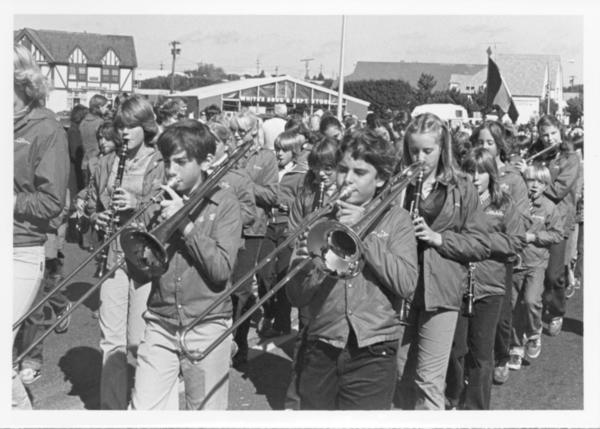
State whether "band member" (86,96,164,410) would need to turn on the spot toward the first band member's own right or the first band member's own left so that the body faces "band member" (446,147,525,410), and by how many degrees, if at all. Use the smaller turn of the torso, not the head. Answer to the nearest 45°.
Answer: approximately 135° to the first band member's own left

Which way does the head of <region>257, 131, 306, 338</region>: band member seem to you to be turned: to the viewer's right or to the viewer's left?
to the viewer's left

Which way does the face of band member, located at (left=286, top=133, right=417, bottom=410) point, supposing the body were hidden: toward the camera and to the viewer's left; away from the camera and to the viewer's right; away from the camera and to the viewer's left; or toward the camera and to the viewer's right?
toward the camera and to the viewer's left

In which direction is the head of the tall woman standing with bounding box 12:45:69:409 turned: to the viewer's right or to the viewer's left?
to the viewer's left

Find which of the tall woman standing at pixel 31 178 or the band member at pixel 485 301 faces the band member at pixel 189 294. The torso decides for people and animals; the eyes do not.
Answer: the band member at pixel 485 301

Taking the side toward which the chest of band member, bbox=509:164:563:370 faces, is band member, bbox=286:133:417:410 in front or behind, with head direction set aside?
in front

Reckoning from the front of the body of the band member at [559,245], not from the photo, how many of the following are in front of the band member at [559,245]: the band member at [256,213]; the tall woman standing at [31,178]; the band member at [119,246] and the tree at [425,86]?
3

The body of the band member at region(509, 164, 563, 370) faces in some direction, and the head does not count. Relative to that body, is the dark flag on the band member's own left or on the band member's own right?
on the band member's own right

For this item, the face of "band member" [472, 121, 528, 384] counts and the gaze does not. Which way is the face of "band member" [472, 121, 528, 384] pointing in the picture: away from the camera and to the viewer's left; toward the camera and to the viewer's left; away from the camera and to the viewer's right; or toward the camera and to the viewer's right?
toward the camera and to the viewer's left

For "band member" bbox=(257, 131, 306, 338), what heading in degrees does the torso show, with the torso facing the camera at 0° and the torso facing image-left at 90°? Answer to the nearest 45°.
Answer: approximately 45°

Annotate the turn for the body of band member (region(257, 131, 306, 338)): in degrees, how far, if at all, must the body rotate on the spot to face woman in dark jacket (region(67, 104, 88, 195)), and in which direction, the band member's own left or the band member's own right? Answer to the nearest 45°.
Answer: approximately 90° to the band member's own right

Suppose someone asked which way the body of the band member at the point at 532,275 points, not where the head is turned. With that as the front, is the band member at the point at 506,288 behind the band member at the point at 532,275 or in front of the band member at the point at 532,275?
in front
